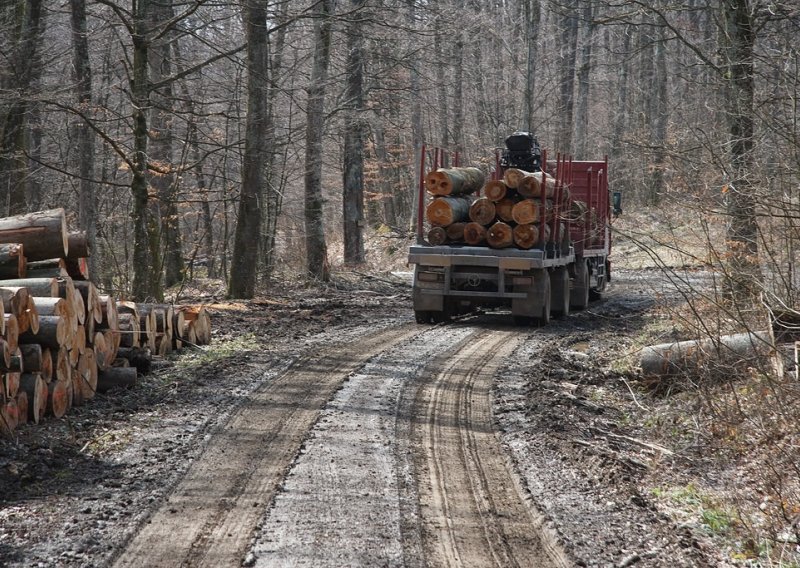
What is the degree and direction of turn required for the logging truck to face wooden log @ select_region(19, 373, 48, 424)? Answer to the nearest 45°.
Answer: approximately 180°

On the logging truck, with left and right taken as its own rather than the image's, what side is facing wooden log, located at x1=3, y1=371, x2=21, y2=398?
back

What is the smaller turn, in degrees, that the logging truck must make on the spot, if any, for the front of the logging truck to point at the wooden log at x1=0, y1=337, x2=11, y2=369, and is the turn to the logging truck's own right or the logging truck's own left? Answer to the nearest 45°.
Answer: approximately 180°

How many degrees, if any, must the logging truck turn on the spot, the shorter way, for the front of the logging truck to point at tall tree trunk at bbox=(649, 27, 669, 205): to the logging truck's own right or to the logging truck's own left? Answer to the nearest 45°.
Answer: approximately 45° to the logging truck's own left

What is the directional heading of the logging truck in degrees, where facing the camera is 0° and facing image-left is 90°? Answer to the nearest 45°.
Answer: approximately 225°

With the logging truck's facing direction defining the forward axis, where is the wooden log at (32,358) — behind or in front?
behind

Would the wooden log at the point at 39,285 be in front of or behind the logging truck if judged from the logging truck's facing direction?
behind

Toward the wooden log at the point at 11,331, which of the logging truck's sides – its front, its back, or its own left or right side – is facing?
back

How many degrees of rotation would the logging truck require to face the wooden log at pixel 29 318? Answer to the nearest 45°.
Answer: approximately 180°

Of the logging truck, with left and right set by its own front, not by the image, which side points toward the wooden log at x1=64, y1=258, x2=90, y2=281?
back
